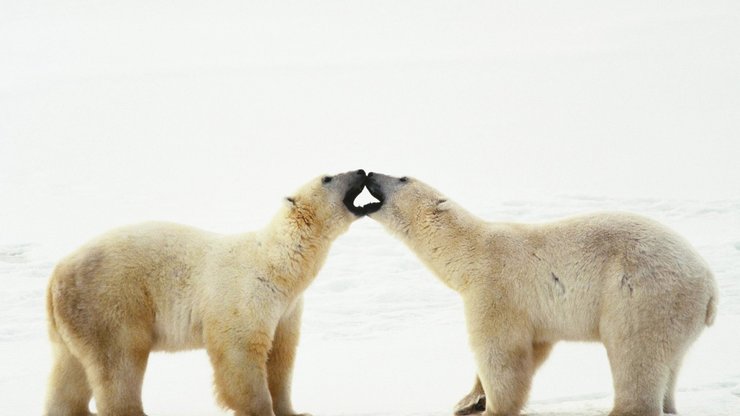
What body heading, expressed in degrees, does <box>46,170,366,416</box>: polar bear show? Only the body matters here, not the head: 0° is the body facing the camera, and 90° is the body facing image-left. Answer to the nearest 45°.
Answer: approximately 270°

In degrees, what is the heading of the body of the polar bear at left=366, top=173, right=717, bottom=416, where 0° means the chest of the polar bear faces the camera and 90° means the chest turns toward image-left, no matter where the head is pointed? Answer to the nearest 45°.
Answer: approximately 90°

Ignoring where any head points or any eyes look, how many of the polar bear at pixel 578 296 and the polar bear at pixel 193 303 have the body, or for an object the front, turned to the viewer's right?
1
